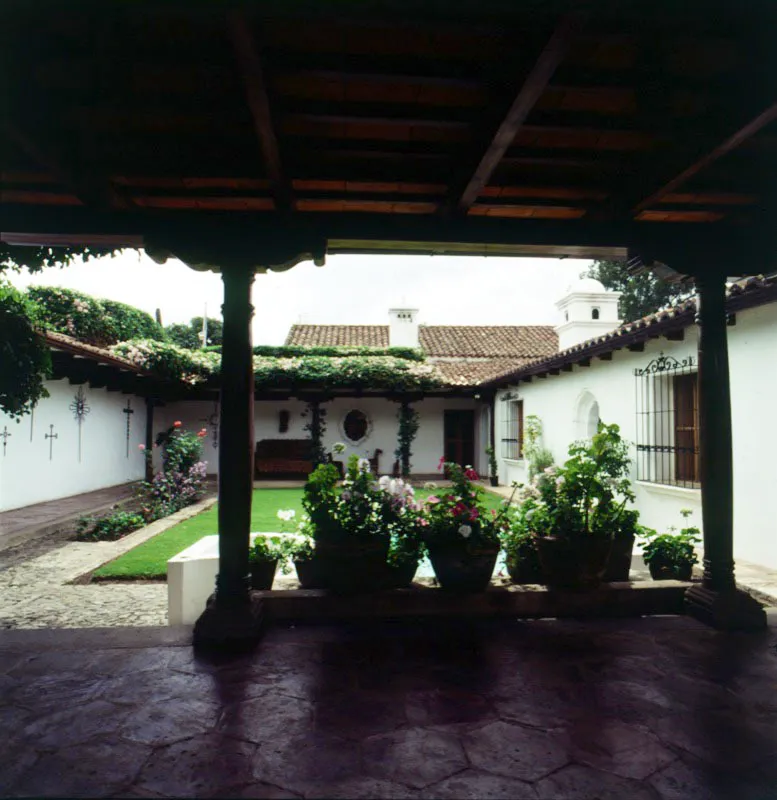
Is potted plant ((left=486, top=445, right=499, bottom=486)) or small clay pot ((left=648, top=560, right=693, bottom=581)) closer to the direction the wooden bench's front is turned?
the small clay pot

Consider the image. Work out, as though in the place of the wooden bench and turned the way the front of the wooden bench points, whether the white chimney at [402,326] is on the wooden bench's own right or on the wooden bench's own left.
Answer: on the wooden bench's own left

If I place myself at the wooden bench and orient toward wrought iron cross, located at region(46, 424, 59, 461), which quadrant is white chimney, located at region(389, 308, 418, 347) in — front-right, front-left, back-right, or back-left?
back-left

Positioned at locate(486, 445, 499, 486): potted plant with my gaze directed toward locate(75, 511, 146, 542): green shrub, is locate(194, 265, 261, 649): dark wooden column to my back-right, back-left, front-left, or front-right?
front-left

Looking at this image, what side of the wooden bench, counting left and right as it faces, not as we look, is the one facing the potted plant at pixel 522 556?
front

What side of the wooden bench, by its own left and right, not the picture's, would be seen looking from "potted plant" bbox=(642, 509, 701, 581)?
front

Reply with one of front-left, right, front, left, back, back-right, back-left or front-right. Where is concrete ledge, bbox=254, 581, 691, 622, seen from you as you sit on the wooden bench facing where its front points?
front

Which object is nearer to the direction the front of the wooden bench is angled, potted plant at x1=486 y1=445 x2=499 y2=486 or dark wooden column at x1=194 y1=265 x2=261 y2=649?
the dark wooden column

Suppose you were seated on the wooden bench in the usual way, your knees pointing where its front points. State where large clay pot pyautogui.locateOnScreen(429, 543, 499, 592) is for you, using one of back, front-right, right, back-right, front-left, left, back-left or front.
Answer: front

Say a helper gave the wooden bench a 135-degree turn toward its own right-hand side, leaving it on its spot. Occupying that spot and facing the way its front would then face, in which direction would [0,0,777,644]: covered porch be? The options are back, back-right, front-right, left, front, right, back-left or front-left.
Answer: back-left

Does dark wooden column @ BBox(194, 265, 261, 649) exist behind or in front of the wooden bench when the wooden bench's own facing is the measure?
in front

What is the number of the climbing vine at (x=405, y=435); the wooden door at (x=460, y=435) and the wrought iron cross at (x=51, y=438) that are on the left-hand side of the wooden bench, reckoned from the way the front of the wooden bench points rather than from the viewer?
2

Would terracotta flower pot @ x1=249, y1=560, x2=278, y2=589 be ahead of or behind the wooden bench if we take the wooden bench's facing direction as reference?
ahead

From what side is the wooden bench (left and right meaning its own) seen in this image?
front

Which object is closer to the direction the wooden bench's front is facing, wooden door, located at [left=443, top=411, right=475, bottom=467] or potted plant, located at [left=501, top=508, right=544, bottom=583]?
the potted plant
